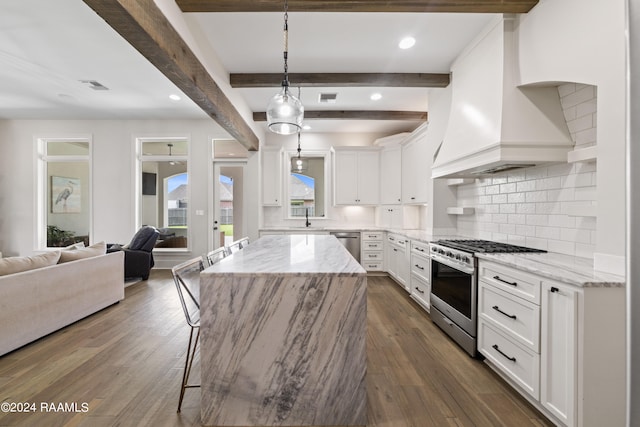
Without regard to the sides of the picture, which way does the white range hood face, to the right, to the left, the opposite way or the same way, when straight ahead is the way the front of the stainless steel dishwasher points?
to the right

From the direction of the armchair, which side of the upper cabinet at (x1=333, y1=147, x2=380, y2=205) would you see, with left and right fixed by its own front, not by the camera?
right

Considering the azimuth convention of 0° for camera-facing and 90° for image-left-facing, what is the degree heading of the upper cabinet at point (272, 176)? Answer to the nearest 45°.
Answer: approximately 0°

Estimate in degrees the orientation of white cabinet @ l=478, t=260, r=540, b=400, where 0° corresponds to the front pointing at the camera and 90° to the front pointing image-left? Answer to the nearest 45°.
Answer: approximately 45°

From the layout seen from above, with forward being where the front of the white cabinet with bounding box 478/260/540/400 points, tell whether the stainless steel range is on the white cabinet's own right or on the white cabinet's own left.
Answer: on the white cabinet's own right

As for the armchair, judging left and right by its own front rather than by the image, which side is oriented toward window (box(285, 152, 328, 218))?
back

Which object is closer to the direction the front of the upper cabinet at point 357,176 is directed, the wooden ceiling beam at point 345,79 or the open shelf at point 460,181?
the wooden ceiling beam

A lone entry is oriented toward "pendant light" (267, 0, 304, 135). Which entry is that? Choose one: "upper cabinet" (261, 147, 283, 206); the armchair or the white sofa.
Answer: the upper cabinet

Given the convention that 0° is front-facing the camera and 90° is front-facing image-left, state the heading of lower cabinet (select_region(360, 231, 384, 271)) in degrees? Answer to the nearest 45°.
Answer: approximately 0°
